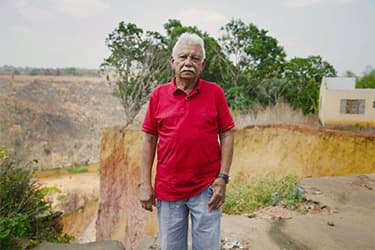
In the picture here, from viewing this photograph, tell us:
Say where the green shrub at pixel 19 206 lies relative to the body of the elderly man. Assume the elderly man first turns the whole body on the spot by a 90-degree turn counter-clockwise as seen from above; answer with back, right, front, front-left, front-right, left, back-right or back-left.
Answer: back-left

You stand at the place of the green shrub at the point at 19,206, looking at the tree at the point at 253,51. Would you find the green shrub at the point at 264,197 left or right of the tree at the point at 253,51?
right

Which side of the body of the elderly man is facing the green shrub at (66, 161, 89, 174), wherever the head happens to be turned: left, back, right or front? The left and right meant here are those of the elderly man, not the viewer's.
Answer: back

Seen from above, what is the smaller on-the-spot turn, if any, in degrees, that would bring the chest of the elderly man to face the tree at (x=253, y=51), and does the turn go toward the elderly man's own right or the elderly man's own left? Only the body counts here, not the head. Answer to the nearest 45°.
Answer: approximately 180°

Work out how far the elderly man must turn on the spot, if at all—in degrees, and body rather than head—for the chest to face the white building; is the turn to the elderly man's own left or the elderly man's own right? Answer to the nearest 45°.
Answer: approximately 135° to the elderly man's own left

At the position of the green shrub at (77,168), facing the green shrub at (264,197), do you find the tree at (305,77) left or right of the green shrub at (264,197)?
left

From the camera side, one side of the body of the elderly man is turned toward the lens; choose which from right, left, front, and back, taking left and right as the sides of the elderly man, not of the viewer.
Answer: front

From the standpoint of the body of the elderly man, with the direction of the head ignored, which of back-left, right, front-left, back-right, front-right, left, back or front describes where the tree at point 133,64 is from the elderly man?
back
